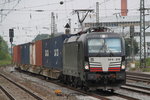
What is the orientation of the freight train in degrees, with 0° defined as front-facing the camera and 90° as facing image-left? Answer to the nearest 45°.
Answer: approximately 315°
